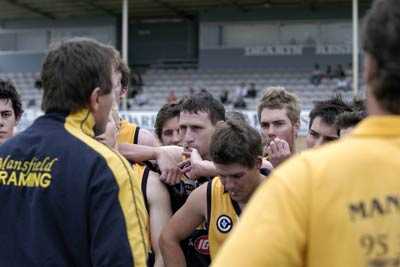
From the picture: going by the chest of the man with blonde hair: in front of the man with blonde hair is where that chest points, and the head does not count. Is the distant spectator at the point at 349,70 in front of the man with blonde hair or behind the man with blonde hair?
behind

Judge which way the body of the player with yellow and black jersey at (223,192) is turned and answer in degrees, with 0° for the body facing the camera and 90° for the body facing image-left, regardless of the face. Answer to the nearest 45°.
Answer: approximately 0°

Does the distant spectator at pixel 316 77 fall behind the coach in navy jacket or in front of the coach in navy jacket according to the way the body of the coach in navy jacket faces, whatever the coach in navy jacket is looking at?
in front

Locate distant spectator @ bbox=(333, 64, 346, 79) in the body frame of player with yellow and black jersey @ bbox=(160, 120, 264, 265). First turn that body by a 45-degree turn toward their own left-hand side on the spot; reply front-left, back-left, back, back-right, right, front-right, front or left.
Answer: back-left

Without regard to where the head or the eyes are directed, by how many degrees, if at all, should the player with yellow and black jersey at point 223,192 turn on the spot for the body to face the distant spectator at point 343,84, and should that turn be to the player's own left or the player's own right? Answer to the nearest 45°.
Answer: approximately 180°

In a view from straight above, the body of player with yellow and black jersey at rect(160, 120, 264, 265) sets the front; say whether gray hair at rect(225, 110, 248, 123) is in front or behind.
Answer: behind

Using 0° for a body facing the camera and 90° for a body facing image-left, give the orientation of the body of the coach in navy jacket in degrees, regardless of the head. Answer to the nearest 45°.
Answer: approximately 225°

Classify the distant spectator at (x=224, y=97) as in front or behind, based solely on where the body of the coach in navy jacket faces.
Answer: in front

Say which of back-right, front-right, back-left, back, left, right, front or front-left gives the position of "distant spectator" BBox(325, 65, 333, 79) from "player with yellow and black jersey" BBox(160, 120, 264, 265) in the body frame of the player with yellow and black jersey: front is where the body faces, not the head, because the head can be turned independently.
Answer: back

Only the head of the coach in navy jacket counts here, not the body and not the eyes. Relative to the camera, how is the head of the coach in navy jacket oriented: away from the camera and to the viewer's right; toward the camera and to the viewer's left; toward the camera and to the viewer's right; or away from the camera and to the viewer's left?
away from the camera and to the viewer's right

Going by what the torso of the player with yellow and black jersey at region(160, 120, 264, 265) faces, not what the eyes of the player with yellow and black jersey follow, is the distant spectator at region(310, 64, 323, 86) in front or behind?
behind
